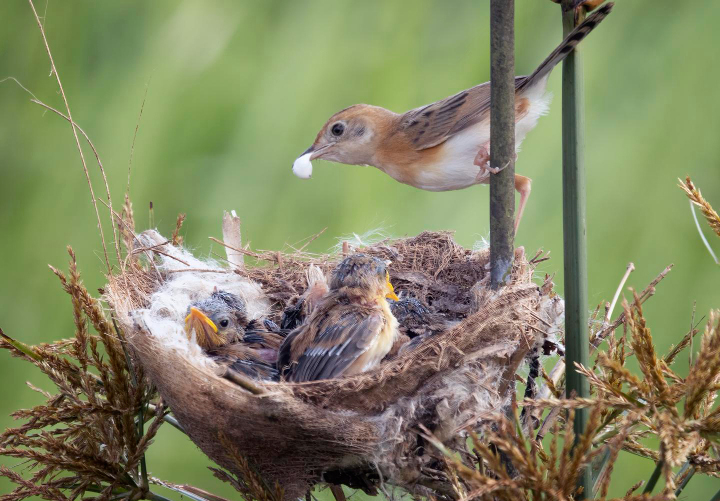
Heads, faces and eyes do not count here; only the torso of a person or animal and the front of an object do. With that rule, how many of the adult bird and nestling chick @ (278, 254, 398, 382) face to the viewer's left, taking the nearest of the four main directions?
1

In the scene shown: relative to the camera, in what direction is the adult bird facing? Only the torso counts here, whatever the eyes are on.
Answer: to the viewer's left

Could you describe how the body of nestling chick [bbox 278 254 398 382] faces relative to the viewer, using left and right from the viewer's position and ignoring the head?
facing away from the viewer and to the right of the viewer

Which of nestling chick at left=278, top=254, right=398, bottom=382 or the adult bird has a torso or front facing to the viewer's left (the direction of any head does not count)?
the adult bird
